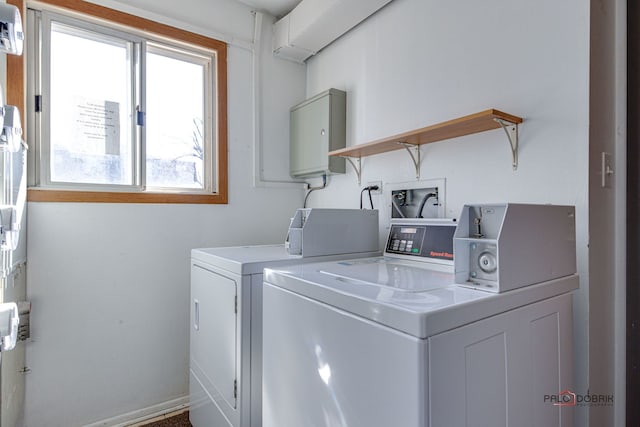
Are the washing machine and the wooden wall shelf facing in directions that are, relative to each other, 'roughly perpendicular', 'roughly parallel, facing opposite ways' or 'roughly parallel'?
roughly parallel

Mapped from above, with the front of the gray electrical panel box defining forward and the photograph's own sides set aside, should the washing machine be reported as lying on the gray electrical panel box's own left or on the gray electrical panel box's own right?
on the gray electrical panel box's own left

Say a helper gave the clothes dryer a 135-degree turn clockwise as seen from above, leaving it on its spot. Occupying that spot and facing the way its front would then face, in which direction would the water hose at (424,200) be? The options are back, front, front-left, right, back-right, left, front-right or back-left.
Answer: right

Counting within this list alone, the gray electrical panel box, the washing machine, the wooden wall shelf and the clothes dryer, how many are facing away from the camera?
0

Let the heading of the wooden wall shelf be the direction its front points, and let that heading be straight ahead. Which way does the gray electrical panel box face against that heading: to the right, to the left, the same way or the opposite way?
the same way

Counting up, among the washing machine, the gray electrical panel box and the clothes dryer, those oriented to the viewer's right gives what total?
0

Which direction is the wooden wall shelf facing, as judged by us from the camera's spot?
facing the viewer and to the left of the viewer

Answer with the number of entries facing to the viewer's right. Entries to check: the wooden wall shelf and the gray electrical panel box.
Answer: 0

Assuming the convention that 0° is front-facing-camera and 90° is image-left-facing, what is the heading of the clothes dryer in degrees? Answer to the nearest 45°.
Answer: approximately 45°

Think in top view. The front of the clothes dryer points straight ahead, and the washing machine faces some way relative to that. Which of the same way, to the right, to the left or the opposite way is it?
the same way

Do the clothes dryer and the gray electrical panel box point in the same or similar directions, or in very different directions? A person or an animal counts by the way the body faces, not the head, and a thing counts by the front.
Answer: same or similar directions

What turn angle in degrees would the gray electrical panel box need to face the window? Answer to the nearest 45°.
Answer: approximately 45° to its right

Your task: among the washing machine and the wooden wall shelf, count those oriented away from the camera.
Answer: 0

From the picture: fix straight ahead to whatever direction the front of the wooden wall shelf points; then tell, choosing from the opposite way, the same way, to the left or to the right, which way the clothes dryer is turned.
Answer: the same way

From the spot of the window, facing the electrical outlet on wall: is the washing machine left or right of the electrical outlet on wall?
right

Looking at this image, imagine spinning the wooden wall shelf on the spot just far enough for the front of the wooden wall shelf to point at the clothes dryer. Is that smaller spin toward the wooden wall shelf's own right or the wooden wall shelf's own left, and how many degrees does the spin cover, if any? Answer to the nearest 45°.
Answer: approximately 45° to the wooden wall shelf's own right

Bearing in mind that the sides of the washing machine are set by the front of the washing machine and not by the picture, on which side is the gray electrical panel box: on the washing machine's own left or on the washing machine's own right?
on the washing machine's own right

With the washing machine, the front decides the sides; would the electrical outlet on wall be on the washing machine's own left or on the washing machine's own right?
on the washing machine's own right

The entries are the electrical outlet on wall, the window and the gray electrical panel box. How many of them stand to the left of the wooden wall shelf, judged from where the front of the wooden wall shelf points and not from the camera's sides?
0
